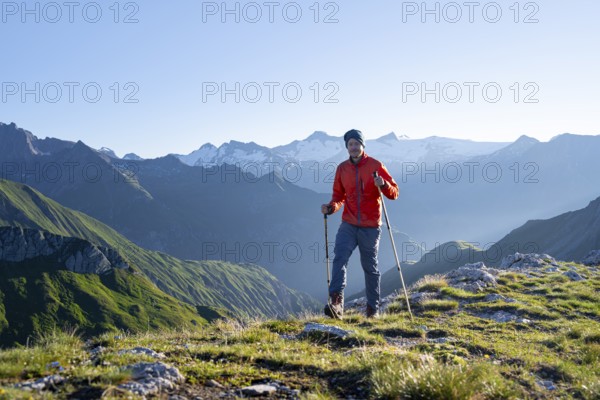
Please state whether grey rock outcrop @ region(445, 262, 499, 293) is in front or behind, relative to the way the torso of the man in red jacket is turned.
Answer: behind

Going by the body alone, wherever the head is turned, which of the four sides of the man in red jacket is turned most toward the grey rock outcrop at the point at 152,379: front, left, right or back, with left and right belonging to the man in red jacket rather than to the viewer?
front

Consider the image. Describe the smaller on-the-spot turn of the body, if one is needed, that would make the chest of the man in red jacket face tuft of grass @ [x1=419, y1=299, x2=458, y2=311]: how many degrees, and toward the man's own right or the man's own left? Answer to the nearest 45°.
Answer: approximately 135° to the man's own left

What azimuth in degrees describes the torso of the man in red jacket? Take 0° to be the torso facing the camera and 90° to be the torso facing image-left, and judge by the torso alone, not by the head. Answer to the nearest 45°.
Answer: approximately 0°

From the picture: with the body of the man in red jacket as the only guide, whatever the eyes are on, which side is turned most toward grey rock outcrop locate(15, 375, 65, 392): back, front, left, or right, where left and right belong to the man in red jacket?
front
